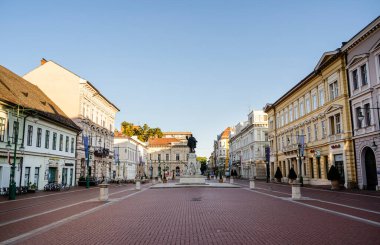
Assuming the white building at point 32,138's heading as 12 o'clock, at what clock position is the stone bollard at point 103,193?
The stone bollard is roughly at 1 o'clock from the white building.

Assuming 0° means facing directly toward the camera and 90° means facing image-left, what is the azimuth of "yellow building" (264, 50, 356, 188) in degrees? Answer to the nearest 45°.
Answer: approximately 45°

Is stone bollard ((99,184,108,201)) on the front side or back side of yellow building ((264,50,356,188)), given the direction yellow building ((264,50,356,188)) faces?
on the front side

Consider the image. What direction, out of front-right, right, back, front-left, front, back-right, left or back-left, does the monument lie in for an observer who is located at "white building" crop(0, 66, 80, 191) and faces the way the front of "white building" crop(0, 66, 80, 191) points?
front-left

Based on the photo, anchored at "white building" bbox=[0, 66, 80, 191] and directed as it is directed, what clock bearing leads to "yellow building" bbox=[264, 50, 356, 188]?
The yellow building is roughly at 11 o'clock from the white building.

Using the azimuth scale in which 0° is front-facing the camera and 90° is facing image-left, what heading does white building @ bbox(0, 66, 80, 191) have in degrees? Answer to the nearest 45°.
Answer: approximately 315°

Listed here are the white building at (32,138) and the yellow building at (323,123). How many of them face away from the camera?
0
